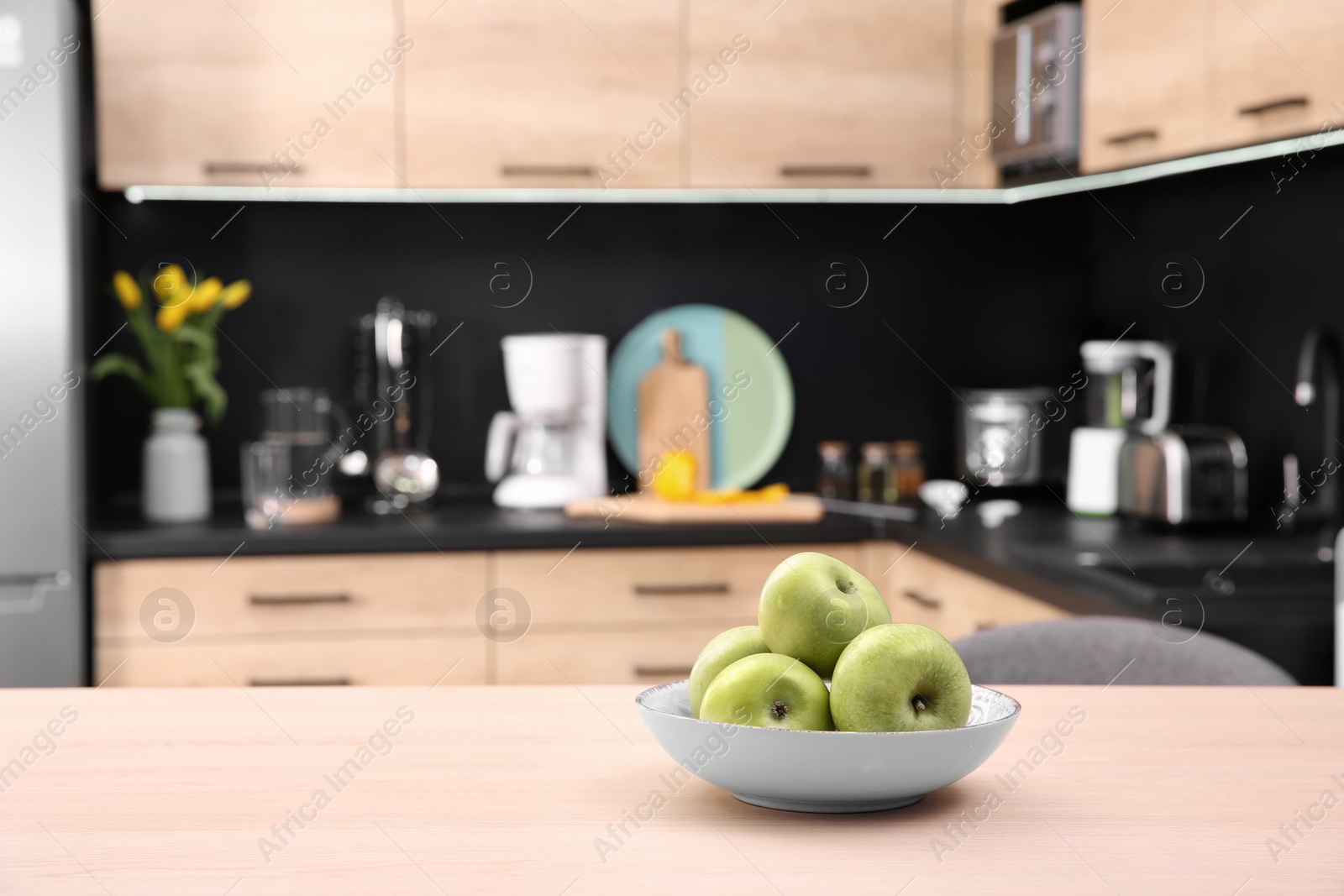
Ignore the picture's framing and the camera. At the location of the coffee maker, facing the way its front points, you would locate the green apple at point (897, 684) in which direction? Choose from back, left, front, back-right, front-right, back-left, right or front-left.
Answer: front-left

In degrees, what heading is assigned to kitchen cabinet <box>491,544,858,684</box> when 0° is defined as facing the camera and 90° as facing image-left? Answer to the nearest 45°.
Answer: approximately 0°

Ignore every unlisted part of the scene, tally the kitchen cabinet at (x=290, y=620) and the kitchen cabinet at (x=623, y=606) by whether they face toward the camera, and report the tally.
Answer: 2

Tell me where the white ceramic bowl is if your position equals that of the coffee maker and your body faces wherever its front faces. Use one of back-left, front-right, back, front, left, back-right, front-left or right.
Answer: front-left

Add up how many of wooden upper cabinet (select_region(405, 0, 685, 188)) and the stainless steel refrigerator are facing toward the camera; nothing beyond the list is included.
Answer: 2

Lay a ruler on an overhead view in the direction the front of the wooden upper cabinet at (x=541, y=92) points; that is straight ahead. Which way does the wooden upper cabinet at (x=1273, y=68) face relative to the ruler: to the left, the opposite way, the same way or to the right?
to the right
